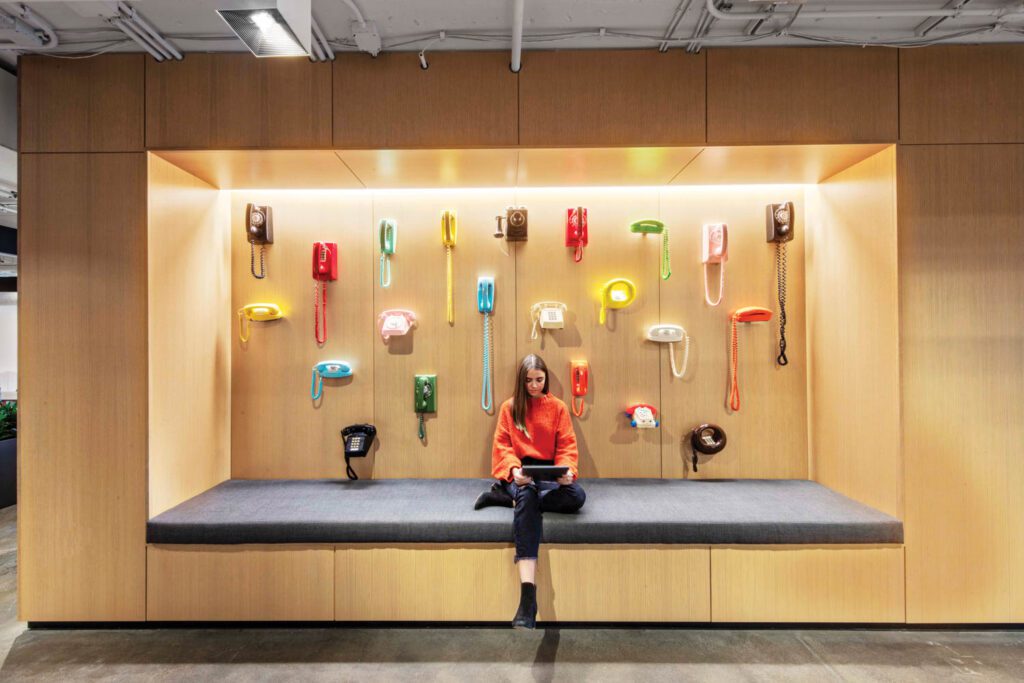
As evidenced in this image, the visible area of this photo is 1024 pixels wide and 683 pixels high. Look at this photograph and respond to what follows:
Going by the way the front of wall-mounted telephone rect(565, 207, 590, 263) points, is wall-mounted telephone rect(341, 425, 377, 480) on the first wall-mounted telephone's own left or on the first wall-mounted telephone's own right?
on the first wall-mounted telephone's own right

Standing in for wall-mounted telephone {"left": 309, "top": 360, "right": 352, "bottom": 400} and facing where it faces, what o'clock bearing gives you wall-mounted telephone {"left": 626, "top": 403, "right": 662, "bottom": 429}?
wall-mounted telephone {"left": 626, "top": 403, "right": 662, "bottom": 429} is roughly at 10 o'clock from wall-mounted telephone {"left": 309, "top": 360, "right": 352, "bottom": 400}.

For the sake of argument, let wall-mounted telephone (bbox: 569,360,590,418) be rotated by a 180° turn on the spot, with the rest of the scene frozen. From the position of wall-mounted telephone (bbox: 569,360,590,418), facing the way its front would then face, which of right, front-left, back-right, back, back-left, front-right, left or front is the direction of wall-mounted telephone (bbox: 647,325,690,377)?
right

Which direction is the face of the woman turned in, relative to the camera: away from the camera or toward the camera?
toward the camera

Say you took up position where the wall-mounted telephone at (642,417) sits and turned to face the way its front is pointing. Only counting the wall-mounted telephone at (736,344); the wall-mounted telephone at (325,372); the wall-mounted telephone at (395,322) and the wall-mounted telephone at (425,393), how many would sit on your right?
3

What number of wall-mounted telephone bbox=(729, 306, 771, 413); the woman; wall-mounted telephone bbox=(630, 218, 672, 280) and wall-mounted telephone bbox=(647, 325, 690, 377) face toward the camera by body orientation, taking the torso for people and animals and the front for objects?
4

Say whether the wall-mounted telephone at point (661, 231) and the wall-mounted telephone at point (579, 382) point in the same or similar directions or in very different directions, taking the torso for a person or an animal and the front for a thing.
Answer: same or similar directions

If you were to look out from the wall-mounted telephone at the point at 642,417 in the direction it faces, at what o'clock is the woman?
The woman is roughly at 2 o'clock from the wall-mounted telephone.

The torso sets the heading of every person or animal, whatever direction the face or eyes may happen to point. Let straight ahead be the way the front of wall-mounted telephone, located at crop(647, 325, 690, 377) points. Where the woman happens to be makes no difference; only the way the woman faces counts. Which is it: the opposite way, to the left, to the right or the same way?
the same way

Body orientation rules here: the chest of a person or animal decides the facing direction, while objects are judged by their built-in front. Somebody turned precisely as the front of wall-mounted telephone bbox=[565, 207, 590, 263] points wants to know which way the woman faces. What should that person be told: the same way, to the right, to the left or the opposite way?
the same way

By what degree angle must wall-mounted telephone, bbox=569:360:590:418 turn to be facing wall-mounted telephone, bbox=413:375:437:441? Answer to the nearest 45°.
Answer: approximately 90° to its right

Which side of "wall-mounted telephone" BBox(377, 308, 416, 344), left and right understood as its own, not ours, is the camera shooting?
front

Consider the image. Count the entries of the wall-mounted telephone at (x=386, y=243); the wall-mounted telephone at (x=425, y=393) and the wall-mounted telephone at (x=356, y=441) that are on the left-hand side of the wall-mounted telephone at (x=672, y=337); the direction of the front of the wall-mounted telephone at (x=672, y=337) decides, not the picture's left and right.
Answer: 0

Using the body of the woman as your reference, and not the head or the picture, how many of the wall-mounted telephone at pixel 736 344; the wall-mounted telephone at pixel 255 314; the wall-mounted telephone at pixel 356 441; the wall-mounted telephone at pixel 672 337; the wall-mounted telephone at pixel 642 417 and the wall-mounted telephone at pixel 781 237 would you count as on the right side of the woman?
2

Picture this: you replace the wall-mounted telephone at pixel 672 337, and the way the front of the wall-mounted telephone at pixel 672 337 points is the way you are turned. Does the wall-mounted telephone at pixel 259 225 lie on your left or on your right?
on your right

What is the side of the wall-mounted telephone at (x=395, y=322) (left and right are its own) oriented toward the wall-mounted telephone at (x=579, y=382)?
left

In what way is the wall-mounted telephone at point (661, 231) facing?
toward the camera
